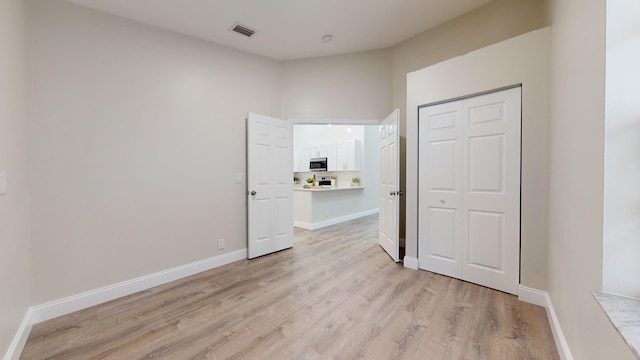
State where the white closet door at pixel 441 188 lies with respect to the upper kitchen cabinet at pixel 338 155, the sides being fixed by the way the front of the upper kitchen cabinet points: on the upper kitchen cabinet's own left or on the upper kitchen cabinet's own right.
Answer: on the upper kitchen cabinet's own left

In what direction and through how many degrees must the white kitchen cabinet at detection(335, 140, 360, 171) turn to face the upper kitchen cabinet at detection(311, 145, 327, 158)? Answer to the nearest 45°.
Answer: approximately 90° to its right

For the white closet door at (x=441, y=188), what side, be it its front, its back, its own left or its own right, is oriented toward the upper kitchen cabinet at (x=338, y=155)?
right

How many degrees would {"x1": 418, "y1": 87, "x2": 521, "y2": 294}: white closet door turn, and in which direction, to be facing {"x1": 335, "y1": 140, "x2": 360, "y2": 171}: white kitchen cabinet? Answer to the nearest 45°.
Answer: approximately 90° to its right

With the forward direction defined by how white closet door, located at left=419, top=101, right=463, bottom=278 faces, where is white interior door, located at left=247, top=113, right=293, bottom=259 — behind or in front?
in front

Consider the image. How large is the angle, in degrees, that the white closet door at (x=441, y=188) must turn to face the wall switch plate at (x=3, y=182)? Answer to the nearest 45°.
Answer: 0° — it already faces it

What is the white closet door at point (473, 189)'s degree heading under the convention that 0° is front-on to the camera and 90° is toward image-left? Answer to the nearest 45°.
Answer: approximately 45°

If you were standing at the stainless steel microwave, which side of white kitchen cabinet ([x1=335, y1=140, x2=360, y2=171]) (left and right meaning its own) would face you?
right

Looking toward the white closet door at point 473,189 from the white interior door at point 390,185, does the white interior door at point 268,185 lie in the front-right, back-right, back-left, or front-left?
back-right

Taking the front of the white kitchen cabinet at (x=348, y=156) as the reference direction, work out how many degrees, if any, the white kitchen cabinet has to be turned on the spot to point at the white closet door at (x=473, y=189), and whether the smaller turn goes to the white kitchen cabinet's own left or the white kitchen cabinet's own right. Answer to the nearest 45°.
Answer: approximately 45° to the white kitchen cabinet's own left

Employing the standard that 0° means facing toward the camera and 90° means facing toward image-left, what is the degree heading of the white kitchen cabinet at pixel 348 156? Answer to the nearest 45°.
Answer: approximately 45°
